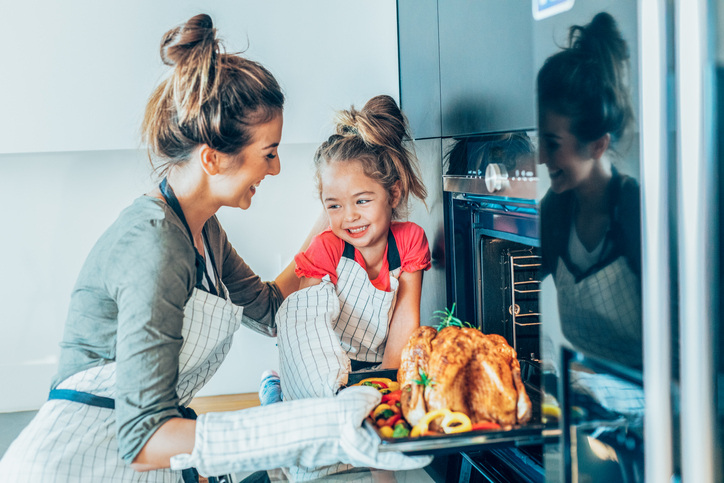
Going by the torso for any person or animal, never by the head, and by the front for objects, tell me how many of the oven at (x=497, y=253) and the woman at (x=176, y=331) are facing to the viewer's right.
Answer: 1

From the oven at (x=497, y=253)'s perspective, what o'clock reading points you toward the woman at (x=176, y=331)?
The woman is roughly at 12 o'clock from the oven.

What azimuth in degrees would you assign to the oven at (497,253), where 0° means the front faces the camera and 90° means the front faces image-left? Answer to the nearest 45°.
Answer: approximately 45°

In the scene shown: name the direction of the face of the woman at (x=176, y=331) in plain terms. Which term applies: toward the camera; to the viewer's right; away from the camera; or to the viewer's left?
to the viewer's right

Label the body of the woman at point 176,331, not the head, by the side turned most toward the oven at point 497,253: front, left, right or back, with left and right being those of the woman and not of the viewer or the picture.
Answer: front

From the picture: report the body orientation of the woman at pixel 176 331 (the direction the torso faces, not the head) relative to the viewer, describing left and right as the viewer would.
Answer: facing to the right of the viewer

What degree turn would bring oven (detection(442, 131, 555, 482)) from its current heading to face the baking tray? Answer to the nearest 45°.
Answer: approximately 45° to its left

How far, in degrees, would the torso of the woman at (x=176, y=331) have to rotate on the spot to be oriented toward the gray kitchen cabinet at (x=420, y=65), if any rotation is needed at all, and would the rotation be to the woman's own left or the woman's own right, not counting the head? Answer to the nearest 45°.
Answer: approximately 45° to the woman's own left

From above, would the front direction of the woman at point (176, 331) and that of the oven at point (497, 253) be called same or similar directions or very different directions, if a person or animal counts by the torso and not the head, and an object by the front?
very different directions
